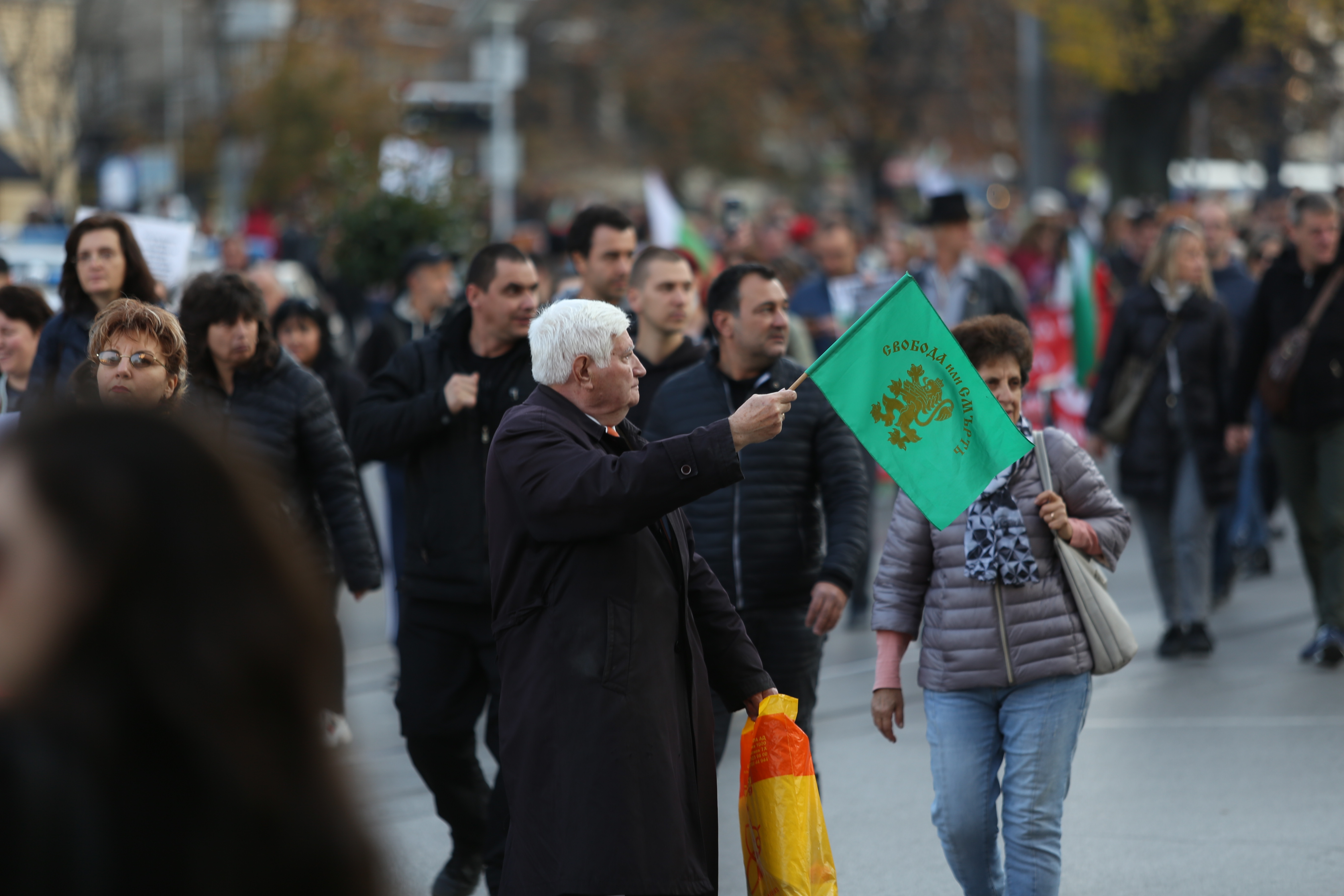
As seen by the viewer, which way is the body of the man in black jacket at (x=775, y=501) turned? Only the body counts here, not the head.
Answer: toward the camera

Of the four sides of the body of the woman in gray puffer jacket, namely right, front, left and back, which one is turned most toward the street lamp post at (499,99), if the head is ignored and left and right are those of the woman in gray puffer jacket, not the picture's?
back

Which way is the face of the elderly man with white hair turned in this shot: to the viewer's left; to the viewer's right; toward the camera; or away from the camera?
to the viewer's right

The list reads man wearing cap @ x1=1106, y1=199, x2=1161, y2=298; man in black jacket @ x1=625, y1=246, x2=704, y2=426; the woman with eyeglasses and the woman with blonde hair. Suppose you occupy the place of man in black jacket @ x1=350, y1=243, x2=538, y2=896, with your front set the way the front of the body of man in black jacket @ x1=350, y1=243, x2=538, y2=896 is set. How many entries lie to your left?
3

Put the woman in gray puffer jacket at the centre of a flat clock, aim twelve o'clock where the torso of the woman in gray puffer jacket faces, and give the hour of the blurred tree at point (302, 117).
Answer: The blurred tree is roughly at 5 o'clock from the woman in gray puffer jacket.

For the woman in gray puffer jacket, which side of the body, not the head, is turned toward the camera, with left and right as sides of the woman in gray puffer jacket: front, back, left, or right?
front

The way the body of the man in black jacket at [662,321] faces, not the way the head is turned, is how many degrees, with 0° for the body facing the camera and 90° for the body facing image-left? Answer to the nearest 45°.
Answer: approximately 315°

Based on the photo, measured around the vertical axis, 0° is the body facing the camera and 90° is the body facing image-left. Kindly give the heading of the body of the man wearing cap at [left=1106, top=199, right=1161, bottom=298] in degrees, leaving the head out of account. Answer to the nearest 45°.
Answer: approximately 315°

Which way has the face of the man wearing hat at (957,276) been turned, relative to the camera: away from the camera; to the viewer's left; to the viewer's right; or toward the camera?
toward the camera

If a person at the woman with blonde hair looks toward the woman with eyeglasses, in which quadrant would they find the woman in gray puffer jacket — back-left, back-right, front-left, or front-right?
front-left

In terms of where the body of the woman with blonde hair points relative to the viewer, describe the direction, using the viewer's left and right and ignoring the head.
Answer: facing the viewer

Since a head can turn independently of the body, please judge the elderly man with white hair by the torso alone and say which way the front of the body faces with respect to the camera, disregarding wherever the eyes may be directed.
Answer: to the viewer's right

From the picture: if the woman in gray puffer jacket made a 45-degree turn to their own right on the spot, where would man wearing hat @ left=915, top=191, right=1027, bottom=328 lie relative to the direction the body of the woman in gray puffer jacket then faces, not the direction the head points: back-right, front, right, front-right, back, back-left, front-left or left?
back-right

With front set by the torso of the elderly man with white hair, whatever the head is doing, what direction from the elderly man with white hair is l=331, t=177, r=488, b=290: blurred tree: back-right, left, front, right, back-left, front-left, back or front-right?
left
